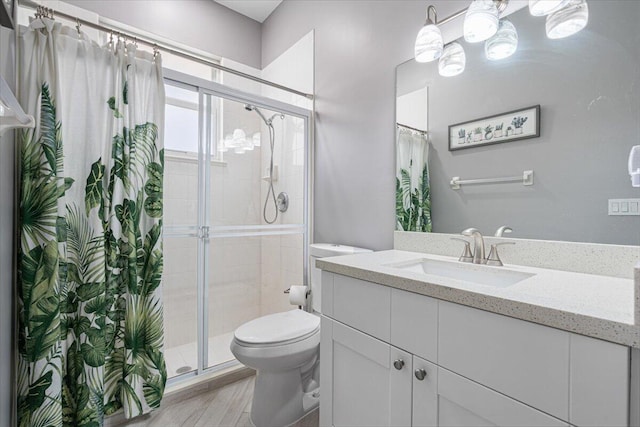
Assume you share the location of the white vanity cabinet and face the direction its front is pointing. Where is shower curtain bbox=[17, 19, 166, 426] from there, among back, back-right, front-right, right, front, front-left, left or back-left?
front-right

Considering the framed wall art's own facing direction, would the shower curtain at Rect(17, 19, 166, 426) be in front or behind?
in front

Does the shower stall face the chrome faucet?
yes

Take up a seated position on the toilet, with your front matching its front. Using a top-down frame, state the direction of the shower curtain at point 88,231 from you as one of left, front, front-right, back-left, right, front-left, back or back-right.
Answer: front-right

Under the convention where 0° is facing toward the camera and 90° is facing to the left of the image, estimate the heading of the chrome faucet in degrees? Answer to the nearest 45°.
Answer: approximately 45°

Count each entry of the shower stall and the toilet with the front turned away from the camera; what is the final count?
0

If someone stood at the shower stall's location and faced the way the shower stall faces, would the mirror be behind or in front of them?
in front

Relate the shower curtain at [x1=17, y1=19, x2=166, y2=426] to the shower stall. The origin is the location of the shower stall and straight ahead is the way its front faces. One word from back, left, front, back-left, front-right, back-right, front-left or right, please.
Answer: right

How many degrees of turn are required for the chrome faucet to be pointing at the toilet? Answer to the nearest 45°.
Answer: approximately 45° to its right

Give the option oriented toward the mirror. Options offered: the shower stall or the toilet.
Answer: the shower stall

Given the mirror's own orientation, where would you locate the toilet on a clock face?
The toilet is roughly at 1 o'clock from the mirror.
